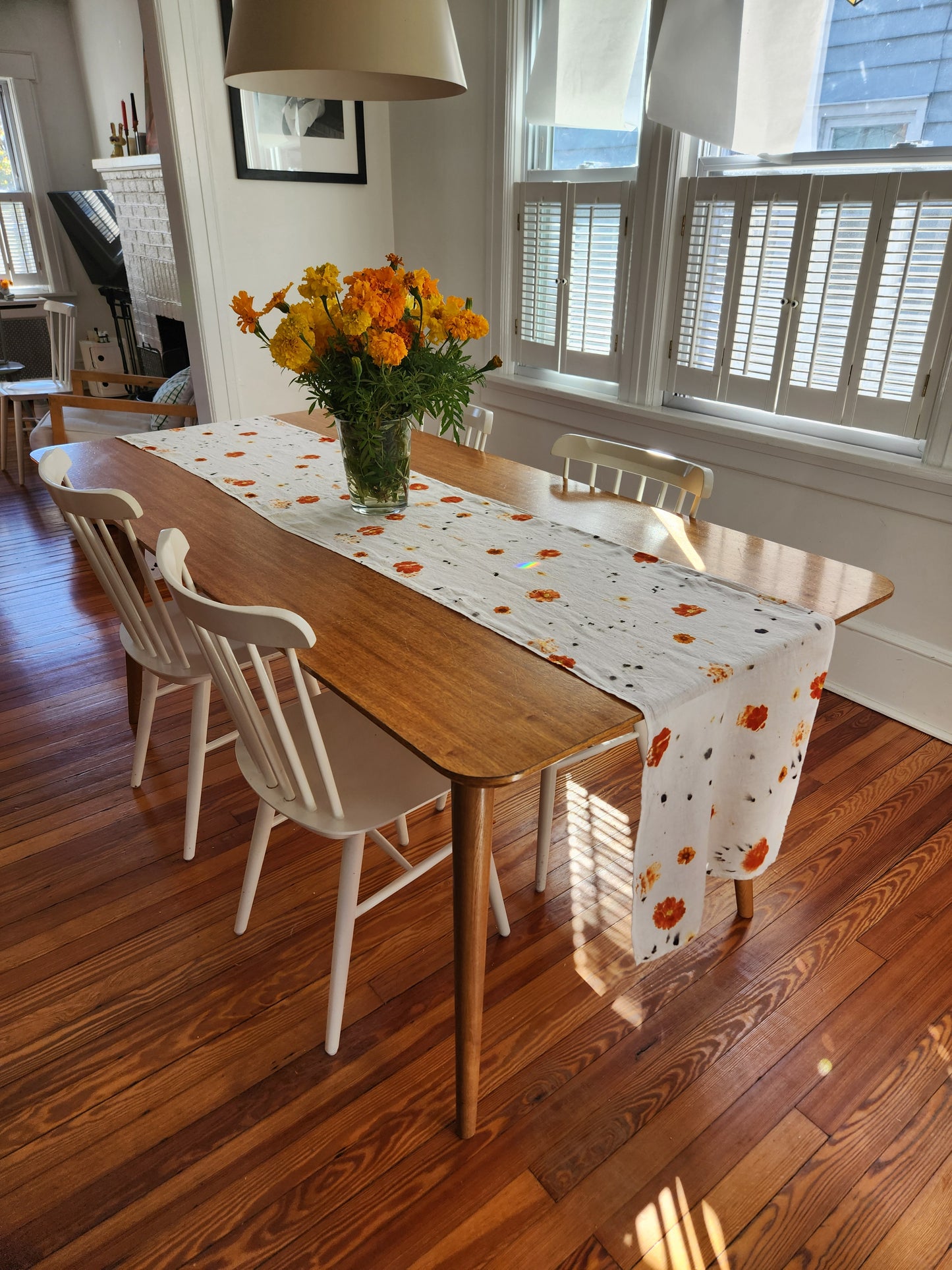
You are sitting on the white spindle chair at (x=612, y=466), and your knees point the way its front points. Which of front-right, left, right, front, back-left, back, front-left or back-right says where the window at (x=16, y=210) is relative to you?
right

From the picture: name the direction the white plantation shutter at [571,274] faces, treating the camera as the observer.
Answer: facing the viewer and to the left of the viewer

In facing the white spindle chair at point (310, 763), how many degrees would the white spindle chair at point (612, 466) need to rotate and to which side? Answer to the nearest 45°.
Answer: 0° — it already faces it

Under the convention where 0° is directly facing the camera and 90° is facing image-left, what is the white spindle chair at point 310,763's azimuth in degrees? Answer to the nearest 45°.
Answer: approximately 225°

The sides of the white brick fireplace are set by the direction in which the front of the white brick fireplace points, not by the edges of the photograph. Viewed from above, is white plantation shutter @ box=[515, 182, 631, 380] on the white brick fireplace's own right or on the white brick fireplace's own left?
on the white brick fireplace's own left

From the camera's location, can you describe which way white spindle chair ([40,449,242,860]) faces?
facing away from the viewer and to the right of the viewer

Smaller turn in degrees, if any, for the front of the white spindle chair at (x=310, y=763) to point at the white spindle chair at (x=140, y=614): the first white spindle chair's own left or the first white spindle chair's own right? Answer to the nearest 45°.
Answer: approximately 90° to the first white spindle chair's own left

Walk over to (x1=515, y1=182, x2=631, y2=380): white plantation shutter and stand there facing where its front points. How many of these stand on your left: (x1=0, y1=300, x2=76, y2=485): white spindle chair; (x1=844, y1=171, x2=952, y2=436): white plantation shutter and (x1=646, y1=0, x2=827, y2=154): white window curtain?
2

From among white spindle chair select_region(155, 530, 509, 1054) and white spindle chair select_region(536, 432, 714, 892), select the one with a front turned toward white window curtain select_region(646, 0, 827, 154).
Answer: white spindle chair select_region(155, 530, 509, 1054)

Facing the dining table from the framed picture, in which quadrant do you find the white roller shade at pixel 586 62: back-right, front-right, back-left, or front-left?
front-left

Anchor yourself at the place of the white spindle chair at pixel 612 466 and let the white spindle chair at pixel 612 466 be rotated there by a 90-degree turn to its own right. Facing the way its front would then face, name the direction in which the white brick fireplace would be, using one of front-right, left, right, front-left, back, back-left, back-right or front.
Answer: front
